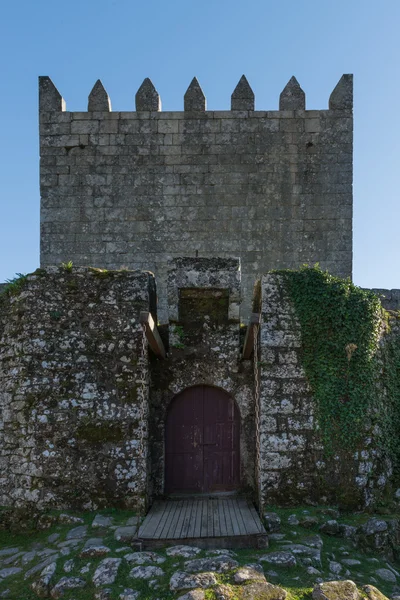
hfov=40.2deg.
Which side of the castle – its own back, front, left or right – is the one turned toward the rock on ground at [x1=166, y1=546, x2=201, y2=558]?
front

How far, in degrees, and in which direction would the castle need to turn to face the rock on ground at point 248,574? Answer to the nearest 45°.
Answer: approximately 45° to its left

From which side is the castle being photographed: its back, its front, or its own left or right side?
front

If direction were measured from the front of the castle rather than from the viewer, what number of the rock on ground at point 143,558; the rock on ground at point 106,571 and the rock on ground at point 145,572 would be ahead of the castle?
3

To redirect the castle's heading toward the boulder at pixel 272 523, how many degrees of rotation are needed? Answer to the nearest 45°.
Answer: approximately 45° to its left

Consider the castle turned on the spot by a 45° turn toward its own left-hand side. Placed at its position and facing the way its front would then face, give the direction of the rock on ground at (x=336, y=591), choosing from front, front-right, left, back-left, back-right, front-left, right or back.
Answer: front

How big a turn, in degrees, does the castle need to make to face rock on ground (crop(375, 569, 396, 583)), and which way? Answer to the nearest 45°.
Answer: approximately 45° to its left

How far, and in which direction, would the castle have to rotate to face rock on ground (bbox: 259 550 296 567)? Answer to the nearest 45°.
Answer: approximately 45° to its left

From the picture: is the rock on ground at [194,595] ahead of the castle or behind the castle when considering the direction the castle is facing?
ahead

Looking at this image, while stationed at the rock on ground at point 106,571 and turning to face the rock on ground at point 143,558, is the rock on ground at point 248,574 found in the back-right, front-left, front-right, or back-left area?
front-right

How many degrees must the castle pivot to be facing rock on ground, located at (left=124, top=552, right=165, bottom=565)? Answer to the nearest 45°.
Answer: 0° — it already faces it

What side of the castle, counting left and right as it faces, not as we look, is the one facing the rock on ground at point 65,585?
front

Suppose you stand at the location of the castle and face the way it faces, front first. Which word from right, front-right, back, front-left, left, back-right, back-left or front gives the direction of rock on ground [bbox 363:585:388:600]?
front-left
